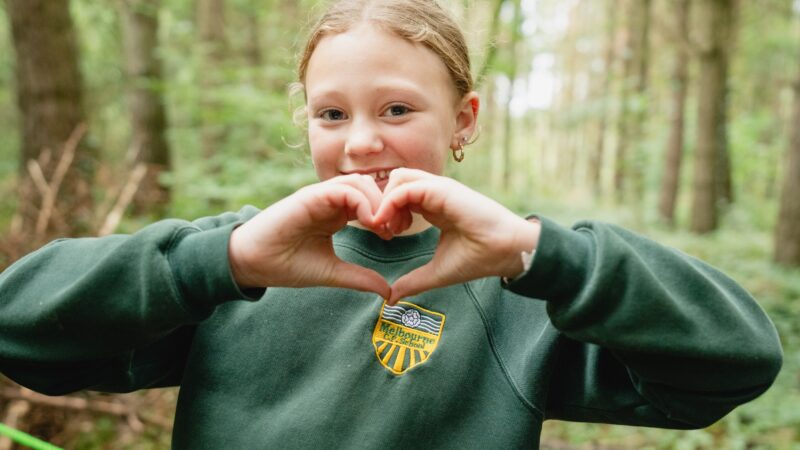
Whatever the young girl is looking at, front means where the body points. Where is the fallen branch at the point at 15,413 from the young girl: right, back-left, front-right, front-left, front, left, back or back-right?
back-right

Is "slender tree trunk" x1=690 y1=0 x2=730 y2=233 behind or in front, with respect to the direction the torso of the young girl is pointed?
behind

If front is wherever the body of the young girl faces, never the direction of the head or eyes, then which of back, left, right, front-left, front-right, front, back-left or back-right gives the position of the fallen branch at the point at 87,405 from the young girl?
back-right

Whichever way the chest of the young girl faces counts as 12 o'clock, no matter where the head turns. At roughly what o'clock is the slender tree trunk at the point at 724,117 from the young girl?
The slender tree trunk is roughly at 7 o'clock from the young girl.

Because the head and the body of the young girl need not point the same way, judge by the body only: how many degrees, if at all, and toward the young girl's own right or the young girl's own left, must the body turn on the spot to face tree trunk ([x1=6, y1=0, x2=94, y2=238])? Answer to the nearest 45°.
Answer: approximately 135° to the young girl's own right

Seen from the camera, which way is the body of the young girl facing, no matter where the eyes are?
toward the camera

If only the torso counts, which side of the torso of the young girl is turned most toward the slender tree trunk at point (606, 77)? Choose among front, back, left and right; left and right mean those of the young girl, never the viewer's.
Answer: back

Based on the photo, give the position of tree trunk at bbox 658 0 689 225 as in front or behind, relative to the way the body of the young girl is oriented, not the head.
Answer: behind

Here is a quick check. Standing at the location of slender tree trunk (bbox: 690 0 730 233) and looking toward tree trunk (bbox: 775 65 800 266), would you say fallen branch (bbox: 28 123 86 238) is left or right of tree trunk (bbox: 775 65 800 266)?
right

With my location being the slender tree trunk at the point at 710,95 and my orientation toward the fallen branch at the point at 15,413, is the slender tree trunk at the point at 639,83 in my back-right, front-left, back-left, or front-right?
back-right

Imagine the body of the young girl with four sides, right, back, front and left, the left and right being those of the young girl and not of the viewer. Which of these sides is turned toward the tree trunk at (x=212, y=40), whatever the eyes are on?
back
